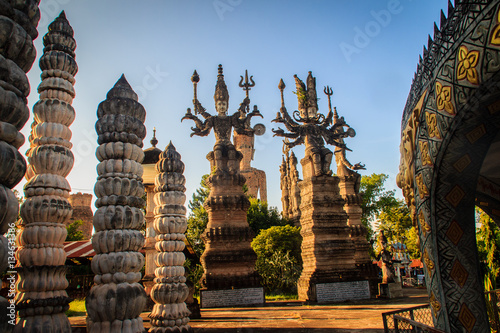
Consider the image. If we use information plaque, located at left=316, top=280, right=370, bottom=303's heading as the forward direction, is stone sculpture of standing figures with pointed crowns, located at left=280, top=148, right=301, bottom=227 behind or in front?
behind

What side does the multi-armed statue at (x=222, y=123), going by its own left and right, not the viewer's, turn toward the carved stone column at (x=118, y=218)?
front

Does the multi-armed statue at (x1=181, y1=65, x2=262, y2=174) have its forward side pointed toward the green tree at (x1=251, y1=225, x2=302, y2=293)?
no

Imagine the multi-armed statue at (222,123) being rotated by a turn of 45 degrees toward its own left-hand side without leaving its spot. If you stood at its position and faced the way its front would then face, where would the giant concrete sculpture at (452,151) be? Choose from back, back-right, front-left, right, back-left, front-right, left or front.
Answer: front-right

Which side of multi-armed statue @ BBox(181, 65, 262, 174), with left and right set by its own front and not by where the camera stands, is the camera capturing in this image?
front

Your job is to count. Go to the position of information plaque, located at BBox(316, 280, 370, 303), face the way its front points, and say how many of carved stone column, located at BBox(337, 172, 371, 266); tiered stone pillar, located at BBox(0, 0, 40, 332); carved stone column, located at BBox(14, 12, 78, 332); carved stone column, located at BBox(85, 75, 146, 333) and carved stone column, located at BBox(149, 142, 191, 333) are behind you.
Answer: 1

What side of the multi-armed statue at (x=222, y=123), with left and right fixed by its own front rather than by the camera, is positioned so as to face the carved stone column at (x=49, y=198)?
front

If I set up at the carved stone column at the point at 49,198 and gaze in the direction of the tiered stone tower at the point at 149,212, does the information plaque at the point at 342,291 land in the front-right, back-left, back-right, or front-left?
front-right

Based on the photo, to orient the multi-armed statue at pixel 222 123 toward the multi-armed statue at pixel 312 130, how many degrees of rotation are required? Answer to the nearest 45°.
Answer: approximately 90° to its left

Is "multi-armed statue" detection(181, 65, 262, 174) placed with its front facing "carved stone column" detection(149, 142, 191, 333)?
yes

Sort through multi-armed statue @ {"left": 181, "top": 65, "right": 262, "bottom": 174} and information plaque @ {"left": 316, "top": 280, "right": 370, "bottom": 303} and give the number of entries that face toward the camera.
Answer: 2

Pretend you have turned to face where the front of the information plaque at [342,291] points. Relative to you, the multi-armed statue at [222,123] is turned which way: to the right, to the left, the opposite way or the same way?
the same way

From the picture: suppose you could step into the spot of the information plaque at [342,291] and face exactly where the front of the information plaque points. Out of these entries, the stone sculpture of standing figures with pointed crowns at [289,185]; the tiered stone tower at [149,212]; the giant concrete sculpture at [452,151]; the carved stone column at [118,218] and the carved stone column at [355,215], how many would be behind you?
2

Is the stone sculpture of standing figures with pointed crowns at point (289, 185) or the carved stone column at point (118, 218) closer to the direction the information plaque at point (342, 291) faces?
the carved stone column

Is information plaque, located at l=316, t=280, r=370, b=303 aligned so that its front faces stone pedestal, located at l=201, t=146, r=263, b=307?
no

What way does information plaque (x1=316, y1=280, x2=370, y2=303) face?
toward the camera

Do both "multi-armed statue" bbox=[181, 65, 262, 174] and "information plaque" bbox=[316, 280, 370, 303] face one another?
no
